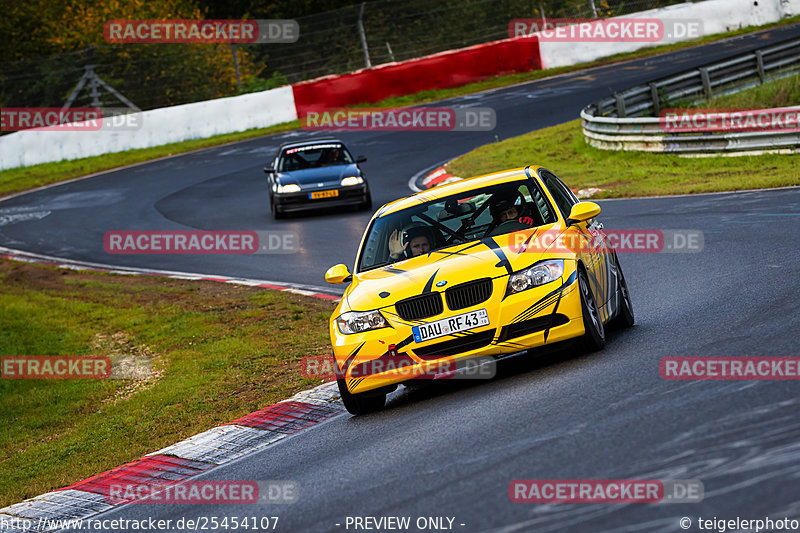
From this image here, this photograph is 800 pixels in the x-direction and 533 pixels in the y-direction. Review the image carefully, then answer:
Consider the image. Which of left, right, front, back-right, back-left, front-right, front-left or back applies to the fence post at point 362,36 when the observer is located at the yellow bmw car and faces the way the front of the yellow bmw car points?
back-right

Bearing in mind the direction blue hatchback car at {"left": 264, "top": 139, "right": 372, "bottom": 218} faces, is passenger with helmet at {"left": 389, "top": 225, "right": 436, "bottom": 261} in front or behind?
in front

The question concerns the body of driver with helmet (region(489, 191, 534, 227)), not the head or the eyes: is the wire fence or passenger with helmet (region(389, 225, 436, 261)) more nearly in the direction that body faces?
the passenger with helmet

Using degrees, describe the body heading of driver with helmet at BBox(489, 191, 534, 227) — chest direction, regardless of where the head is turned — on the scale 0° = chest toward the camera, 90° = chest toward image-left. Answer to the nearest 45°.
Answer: approximately 45°

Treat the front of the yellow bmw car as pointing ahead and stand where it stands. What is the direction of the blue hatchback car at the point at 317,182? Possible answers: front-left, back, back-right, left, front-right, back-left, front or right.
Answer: back-right

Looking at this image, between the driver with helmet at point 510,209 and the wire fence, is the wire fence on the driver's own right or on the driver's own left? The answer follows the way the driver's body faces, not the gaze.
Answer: on the driver's own right

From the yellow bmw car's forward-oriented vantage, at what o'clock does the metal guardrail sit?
The metal guardrail is roughly at 5 o'clock from the yellow bmw car.

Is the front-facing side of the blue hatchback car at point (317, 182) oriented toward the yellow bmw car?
yes

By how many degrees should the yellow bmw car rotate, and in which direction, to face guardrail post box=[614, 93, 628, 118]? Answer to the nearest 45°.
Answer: approximately 135° to its right
